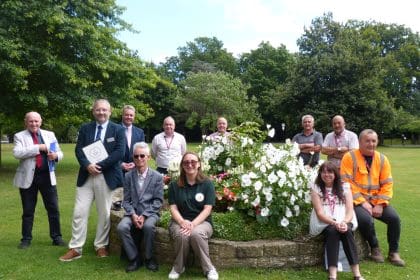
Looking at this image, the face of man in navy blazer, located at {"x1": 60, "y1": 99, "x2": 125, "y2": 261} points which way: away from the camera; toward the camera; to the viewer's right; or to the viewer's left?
toward the camera

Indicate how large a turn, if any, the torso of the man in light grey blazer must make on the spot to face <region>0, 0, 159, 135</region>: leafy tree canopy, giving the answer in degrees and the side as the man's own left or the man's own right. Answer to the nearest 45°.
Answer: approximately 180°

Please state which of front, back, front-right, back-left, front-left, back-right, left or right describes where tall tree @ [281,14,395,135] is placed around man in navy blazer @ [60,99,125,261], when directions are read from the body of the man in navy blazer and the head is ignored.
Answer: back-left

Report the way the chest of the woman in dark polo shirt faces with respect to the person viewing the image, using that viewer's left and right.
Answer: facing the viewer

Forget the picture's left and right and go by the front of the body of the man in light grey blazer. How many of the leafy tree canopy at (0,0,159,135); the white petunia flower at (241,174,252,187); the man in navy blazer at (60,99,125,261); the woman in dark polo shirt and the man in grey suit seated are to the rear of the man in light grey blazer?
1

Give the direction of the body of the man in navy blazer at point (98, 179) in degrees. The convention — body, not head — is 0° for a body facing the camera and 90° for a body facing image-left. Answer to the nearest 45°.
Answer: approximately 0°

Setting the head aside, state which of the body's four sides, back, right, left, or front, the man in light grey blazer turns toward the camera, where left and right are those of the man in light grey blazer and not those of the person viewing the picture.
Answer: front

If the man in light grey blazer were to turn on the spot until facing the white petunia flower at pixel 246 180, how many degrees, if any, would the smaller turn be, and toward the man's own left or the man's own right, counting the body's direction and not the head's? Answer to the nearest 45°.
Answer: approximately 45° to the man's own left

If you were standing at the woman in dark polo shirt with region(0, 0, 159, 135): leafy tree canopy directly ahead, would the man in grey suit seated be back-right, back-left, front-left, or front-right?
front-left

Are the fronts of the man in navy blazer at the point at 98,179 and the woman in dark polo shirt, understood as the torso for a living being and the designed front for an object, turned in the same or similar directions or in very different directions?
same or similar directions

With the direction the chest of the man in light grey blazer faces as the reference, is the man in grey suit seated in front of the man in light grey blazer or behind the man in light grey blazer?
in front

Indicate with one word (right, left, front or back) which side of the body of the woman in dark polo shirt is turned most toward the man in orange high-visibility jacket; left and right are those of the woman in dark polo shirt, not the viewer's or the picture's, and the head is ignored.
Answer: left

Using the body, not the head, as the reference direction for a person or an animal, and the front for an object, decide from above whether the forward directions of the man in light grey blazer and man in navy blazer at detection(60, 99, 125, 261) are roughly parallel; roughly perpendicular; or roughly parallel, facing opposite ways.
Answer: roughly parallel

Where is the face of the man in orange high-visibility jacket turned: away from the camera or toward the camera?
toward the camera

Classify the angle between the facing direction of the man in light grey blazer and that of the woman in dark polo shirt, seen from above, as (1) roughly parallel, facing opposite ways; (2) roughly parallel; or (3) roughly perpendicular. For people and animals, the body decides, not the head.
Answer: roughly parallel
